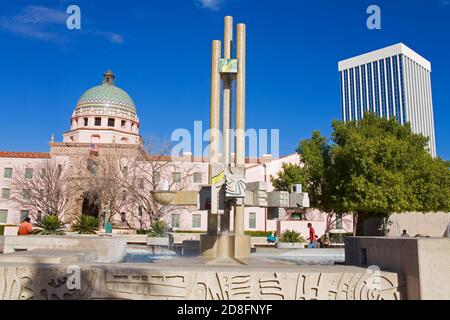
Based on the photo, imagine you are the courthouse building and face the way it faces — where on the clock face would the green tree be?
The green tree is roughly at 11 o'clock from the courthouse building.

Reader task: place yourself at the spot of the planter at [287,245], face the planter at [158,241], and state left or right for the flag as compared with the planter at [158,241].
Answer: right

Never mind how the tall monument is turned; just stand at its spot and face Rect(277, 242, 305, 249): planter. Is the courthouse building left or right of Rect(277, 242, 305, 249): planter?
left

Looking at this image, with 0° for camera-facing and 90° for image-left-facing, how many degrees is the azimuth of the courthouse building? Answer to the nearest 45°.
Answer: approximately 0°

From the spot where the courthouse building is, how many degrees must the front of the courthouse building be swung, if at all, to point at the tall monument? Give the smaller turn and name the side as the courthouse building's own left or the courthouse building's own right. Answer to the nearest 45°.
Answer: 0° — it already faces it
